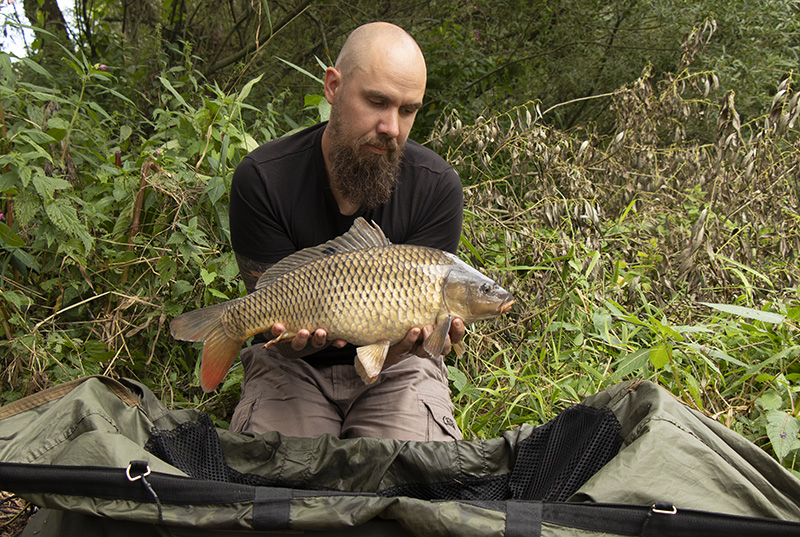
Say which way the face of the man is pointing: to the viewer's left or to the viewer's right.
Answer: to the viewer's right

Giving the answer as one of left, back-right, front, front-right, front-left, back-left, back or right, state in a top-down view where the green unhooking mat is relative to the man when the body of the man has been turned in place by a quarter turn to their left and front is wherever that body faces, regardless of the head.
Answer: right

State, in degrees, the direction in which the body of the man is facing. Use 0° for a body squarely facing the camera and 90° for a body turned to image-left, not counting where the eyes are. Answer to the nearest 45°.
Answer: approximately 0°
